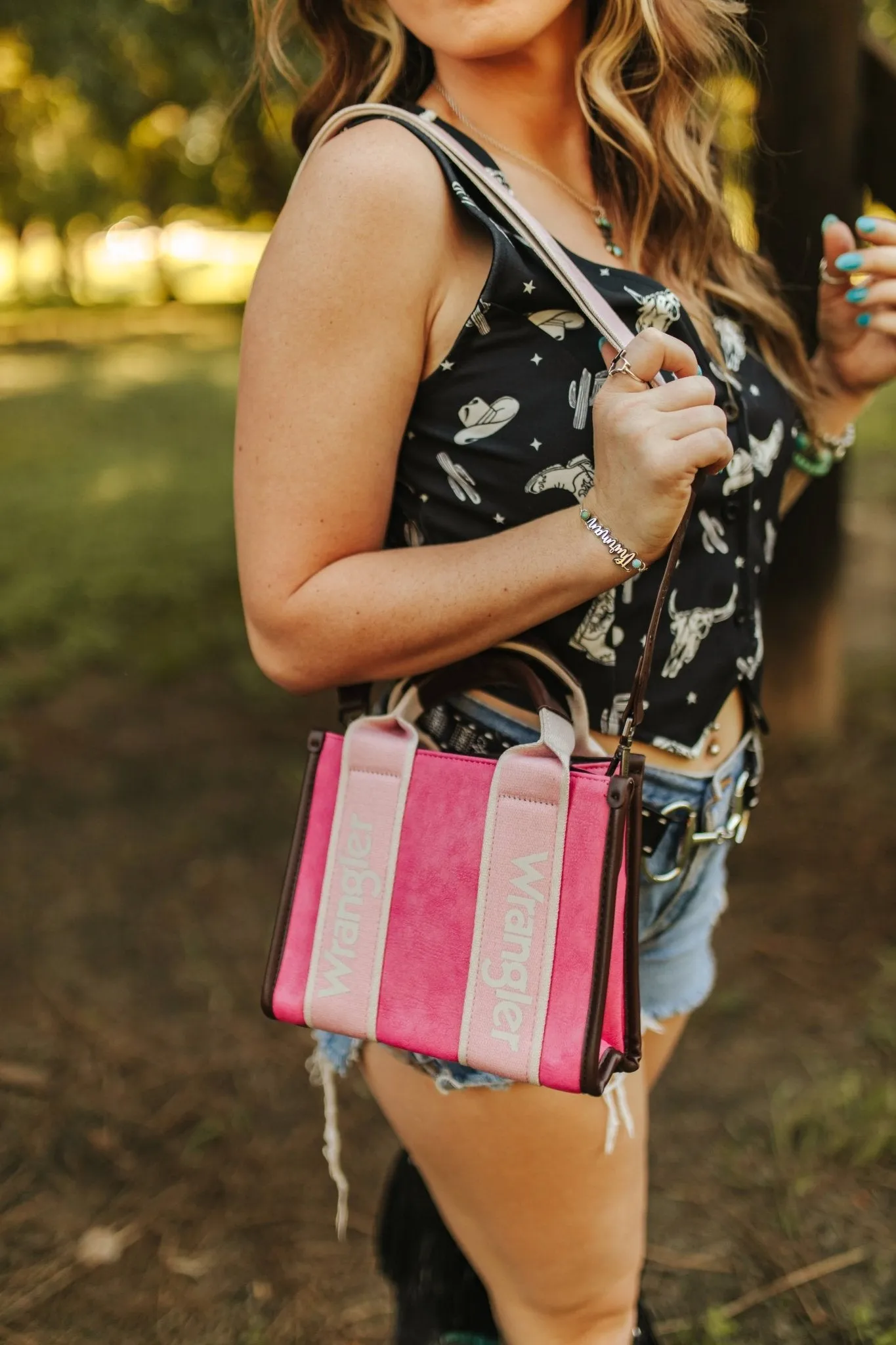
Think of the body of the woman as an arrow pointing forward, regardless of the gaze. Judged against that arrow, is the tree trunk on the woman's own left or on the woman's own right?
on the woman's own left

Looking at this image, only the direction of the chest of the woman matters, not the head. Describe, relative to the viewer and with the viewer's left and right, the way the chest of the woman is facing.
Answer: facing the viewer and to the right of the viewer
